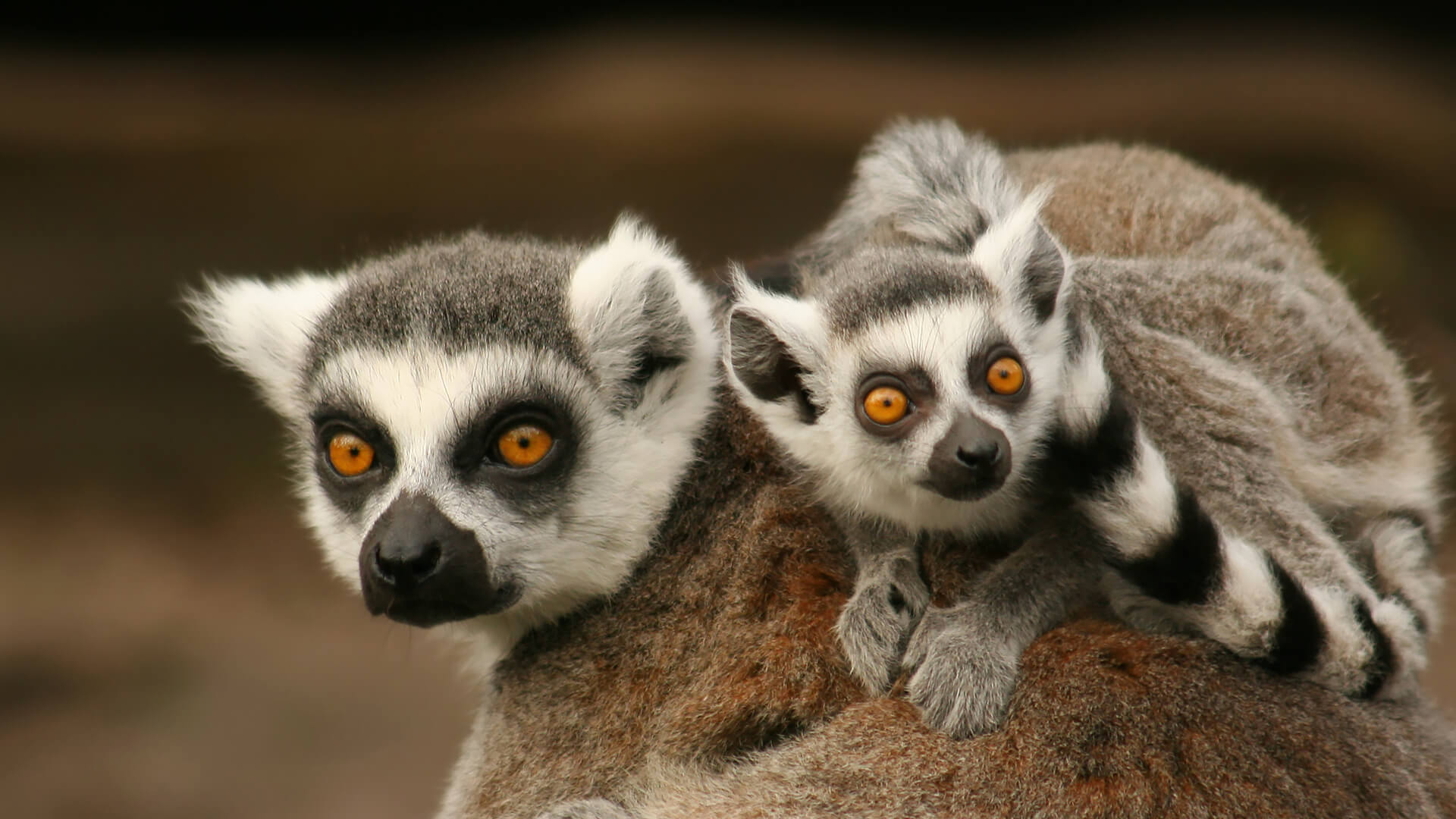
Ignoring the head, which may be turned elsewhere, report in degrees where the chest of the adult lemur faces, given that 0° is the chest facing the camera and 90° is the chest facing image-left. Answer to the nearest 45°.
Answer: approximately 45°

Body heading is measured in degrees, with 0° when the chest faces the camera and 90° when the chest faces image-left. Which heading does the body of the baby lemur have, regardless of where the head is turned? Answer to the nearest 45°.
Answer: approximately 45°
